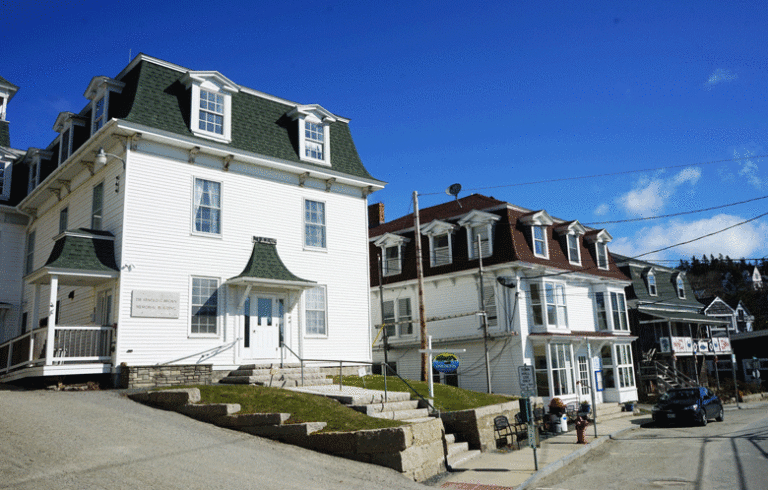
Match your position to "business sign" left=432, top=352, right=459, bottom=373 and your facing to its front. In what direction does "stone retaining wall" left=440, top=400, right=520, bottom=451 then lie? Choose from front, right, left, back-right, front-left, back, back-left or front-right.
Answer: front

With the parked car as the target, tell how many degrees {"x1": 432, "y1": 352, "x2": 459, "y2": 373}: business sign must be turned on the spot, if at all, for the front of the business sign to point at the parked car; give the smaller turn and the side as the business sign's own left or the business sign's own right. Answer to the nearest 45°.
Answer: approximately 90° to the business sign's own left

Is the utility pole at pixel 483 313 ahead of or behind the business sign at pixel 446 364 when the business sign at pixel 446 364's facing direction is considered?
behind

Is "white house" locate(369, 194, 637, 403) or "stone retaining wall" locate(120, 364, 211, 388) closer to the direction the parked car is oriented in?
the stone retaining wall

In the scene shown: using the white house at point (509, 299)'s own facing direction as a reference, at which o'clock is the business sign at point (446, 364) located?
The business sign is roughly at 2 o'clock from the white house.

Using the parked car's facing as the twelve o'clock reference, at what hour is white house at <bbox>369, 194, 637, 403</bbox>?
The white house is roughly at 2 o'clock from the parked car.

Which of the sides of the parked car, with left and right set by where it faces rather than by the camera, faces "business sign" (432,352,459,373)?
front

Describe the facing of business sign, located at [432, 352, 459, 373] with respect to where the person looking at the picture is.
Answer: facing the viewer

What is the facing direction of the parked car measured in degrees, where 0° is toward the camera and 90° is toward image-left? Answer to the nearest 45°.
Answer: approximately 45°

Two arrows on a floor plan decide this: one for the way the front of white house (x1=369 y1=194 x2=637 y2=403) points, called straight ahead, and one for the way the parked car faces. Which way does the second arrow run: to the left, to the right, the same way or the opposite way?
to the right

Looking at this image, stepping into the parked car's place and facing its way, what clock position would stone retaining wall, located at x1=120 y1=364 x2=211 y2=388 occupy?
The stone retaining wall is roughly at 12 o'clock from the parked car.

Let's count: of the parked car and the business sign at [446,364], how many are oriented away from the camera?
0

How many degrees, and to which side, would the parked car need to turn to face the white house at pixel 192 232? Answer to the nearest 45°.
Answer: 0° — it already faces it

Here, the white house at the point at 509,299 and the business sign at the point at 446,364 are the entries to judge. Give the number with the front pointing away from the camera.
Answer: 0

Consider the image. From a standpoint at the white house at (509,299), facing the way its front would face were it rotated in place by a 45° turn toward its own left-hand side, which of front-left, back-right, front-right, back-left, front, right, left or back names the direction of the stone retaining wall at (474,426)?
right

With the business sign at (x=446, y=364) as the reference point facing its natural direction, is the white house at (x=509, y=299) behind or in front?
behind

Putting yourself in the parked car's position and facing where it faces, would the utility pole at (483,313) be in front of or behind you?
in front

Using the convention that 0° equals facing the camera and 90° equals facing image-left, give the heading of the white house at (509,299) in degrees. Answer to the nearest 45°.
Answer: approximately 315°
